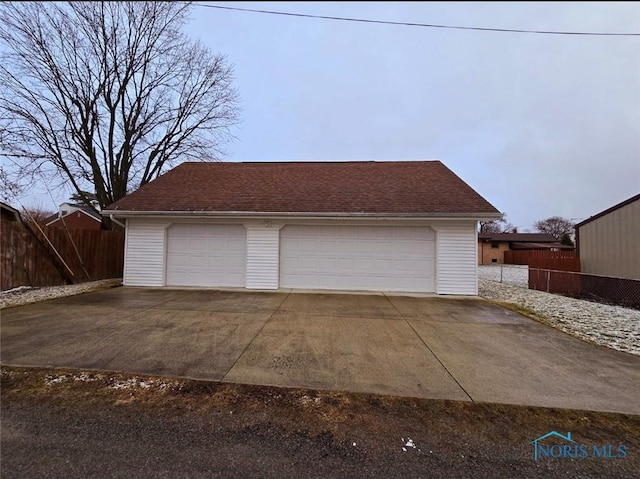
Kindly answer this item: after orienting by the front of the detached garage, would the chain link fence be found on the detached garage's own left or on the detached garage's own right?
on the detached garage's own left

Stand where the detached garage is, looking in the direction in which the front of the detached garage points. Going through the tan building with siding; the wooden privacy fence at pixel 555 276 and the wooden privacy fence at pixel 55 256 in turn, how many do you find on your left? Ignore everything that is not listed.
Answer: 2

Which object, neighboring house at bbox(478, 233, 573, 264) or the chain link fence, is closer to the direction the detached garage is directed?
the chain link fence

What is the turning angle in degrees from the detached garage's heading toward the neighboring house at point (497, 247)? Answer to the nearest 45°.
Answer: approximately 135° to its left

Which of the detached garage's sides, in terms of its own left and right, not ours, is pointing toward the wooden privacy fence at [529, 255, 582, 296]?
left

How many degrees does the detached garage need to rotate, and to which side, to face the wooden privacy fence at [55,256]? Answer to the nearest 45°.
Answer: approximately 90° to its right

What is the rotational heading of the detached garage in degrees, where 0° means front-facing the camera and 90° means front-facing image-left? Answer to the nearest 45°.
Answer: approximately 0°
